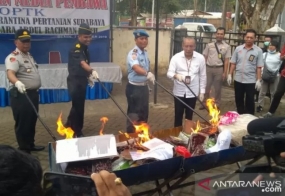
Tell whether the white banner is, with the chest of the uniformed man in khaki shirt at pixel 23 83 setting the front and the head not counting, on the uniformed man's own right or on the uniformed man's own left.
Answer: on the uniformed man's own left

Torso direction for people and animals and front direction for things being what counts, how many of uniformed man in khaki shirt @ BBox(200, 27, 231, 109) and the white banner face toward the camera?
2

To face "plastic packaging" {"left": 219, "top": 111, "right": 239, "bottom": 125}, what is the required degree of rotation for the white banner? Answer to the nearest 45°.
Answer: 0° — it already faces it

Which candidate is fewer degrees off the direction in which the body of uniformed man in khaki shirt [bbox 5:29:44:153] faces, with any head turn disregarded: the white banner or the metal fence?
the metal fence

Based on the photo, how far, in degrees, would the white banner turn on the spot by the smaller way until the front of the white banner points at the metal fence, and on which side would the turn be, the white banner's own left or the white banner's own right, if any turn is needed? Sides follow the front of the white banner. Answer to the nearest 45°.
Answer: approximately 90° to the white banner's own left

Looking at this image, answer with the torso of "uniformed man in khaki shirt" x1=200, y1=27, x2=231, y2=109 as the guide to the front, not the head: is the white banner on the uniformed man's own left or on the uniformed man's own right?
on the uniformed man's own right

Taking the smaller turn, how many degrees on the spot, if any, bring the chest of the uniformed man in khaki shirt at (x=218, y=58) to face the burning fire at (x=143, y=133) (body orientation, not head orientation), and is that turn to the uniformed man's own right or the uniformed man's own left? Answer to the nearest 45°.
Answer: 0° — they already face it

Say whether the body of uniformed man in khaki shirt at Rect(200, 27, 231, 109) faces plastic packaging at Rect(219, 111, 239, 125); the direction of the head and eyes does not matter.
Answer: yes

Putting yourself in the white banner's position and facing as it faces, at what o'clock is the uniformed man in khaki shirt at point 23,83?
The uniformed man in khaki shirt is roughly at 12 o'clock from the white banner.

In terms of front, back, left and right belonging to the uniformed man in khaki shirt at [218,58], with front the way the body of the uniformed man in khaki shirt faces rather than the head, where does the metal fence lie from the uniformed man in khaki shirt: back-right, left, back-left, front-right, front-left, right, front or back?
back
